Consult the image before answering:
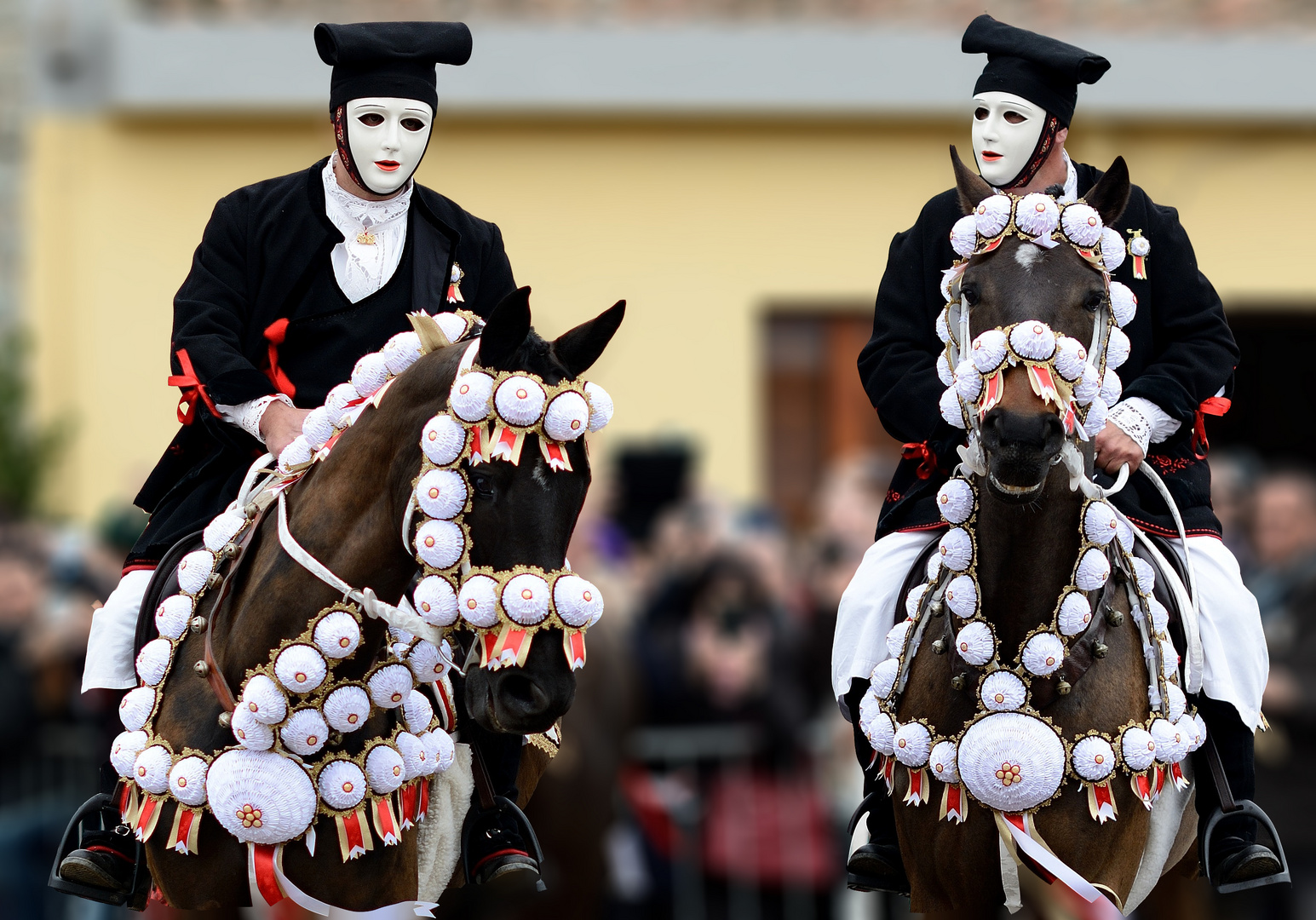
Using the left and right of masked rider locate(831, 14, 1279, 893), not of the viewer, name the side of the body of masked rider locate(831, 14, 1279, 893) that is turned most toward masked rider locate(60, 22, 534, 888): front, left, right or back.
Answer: right

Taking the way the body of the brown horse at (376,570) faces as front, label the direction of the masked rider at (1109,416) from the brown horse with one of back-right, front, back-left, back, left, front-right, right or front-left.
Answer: front-left

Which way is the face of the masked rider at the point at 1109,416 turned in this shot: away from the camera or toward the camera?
toward the camera

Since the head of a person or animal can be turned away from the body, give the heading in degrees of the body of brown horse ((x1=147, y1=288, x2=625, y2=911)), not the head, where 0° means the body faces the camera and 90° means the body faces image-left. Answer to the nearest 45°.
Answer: approximately 315°

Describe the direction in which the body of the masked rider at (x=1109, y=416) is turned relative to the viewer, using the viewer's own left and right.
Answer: facing the viewer

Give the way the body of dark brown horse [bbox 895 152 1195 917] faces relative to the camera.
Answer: toward the camera
